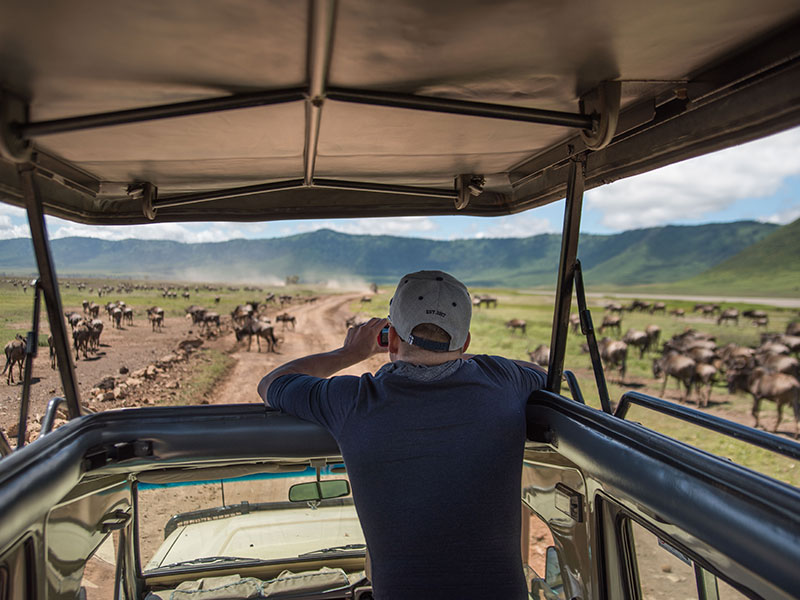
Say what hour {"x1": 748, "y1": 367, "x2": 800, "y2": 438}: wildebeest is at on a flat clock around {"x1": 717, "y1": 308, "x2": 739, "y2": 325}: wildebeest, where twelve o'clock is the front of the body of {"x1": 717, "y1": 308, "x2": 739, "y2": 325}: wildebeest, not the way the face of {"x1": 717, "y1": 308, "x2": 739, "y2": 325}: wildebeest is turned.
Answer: {"x1": 748, "y1": 367, "x2": 800, "y2": 438}: wildebeest is roughly at 9 o'clock from {"x1": 717, "y1": 308, "x2": 739, "y2": 325}: wildebeest.

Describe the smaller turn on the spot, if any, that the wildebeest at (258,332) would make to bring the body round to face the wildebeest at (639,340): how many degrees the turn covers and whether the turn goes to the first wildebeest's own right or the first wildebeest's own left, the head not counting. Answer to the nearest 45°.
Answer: approximately 180°

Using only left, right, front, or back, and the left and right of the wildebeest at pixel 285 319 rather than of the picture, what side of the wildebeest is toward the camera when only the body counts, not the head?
left

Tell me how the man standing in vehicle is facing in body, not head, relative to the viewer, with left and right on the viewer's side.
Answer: facing away from the viewer

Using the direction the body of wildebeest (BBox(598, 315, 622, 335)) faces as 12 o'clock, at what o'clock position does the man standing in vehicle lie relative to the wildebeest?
The man standing in vehicle is roughly at 9 o'clock from the wildebeest.

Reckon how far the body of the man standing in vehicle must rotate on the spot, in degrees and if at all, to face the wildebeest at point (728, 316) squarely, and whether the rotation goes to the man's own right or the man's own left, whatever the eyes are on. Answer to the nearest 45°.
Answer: approximately 45° to the man's own right

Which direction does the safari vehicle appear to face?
away from the camera

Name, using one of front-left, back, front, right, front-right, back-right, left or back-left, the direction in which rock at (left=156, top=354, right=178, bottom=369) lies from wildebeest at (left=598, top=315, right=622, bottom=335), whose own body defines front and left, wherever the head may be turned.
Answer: front-left

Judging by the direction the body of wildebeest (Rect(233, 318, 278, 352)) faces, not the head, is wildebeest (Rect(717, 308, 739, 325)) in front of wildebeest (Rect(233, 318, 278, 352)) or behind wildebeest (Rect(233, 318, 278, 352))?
behind

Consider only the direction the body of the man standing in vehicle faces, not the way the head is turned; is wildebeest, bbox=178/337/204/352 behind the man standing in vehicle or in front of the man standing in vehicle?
in front
